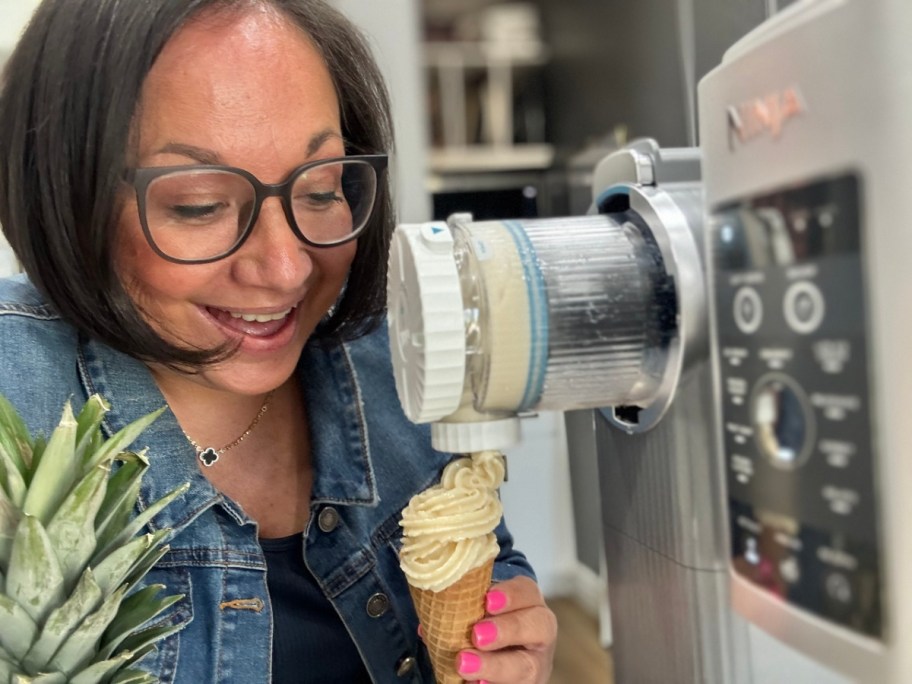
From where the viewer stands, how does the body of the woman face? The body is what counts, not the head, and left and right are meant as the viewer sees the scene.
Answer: facing the viewer and to the right of the viewer

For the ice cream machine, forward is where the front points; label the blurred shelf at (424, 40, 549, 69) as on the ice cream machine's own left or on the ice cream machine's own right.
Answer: on the ice cream machine's own right

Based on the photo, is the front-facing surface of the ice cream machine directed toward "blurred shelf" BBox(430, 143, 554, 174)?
no

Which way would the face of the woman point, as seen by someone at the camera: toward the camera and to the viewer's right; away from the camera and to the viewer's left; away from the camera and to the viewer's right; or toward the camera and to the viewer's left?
toward the camera and to the viewer's right

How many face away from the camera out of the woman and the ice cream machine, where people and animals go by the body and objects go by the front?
0

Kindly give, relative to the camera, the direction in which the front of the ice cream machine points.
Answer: facing the viewer and to the left of the viewer

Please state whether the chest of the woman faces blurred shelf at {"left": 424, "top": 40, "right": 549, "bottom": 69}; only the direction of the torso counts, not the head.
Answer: no
